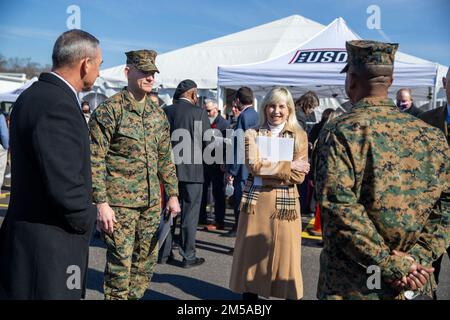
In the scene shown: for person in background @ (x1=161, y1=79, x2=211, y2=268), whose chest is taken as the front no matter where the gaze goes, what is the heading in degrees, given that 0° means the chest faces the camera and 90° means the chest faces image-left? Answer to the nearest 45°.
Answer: approximately 225°

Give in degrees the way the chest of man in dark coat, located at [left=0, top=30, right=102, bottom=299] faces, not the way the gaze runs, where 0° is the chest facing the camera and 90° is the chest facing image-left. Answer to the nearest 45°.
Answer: approximately 225°

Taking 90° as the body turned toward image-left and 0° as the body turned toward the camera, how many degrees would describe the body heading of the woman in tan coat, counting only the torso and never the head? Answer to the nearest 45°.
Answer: approximately 0°

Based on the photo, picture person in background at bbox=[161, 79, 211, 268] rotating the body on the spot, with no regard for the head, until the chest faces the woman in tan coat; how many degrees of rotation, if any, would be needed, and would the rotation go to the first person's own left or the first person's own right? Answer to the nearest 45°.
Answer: approximately 135° to the first person's own right
